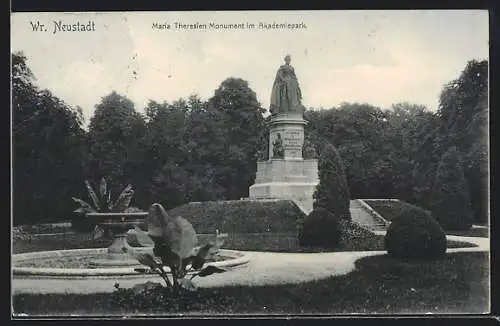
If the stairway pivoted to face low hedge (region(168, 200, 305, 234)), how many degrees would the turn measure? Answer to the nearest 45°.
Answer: approximately 135° to its right

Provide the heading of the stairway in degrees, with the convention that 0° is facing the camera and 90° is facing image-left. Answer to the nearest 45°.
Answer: approximately 315°

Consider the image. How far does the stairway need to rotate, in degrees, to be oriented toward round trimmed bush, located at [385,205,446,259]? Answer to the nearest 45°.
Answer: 0° — it already faces it
